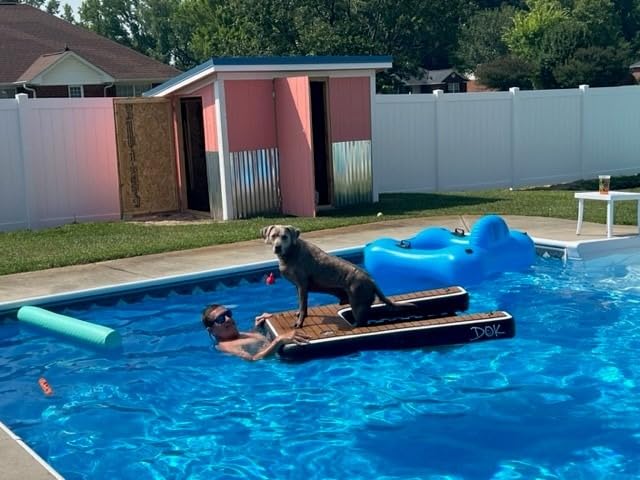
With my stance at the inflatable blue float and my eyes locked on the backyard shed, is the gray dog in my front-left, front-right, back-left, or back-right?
back-left

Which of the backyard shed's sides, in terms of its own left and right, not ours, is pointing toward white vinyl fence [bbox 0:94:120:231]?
right

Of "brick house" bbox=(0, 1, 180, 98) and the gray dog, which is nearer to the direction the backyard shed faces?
the gray dog

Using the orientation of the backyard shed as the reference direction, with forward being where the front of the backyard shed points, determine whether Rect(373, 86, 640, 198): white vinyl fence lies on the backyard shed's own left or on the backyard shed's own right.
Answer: on the backyard shed's own left

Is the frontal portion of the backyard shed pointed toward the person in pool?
yes

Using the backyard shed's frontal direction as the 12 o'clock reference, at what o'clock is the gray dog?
The gray dog is roughly at 12 o'clock from the backyard shed.

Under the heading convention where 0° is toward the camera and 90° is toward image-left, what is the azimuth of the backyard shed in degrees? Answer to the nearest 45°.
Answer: approximately 0°

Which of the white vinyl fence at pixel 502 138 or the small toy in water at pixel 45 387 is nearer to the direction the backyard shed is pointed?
the small toy in water
